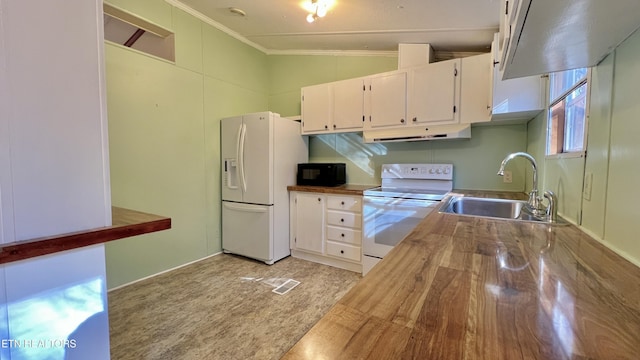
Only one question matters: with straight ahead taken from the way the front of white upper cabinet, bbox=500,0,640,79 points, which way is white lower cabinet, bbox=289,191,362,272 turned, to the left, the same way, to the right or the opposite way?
to the left

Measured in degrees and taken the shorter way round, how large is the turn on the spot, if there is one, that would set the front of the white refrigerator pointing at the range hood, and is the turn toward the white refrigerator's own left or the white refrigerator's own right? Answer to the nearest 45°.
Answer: approximately 90° to the white refrigerator's own left

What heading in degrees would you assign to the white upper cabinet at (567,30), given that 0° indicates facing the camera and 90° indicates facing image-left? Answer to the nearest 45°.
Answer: approximately 90°

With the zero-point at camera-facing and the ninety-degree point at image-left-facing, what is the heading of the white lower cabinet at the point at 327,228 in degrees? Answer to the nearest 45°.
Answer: approximately 45°

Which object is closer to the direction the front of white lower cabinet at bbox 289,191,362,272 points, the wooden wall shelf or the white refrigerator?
the wooden wall shelf

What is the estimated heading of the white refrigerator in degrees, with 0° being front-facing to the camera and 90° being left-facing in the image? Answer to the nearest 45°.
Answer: approximately 45°

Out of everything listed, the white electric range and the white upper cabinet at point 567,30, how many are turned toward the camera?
1

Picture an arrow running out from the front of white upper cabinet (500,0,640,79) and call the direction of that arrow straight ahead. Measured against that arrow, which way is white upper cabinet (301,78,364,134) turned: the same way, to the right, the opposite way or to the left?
to the left

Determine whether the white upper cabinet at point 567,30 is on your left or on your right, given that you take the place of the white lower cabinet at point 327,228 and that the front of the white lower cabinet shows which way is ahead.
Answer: on your left
